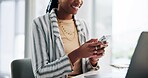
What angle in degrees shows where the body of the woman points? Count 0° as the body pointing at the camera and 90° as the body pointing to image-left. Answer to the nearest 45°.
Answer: approximately 315°
